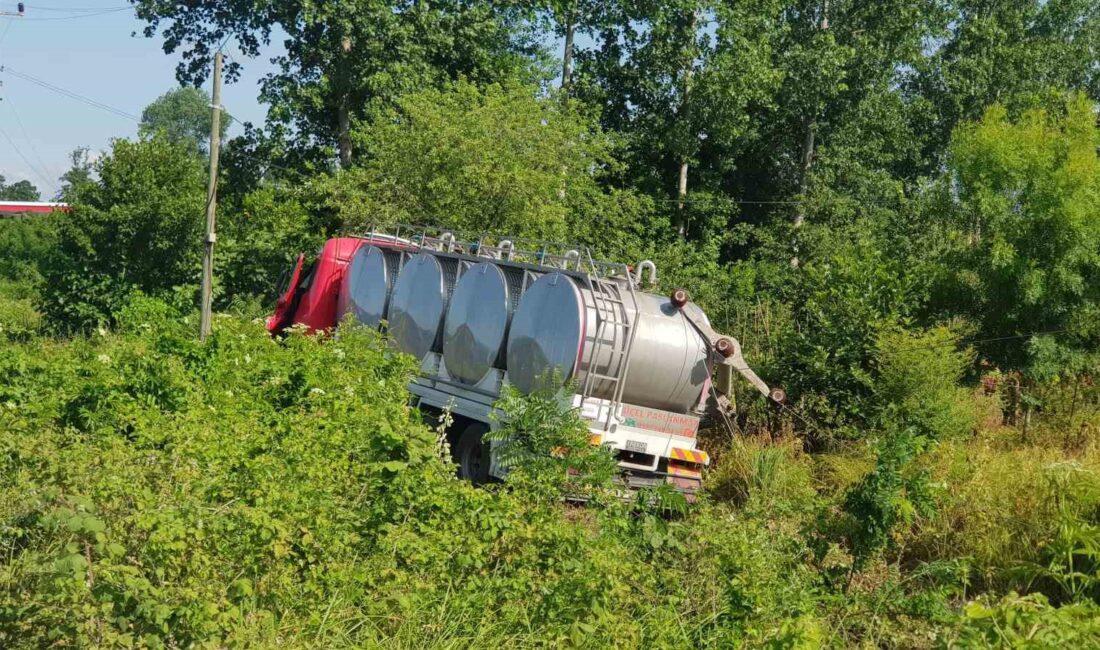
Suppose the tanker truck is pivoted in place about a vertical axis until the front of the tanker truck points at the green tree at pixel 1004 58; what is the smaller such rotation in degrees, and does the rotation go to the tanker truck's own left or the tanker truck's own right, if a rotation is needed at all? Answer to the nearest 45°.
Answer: approximately 90° to the tanker truck's own right

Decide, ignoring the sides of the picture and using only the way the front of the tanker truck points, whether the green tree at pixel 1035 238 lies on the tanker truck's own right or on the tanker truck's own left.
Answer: on the tanker truck's own right

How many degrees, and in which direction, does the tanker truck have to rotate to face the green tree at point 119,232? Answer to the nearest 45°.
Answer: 0° — it already faces it

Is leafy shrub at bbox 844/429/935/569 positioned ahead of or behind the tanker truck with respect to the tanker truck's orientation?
behind

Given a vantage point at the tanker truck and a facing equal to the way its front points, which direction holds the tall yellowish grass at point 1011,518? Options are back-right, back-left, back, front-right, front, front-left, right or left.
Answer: back

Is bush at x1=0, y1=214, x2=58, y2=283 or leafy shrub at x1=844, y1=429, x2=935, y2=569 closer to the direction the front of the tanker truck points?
the bush

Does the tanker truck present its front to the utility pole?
yes

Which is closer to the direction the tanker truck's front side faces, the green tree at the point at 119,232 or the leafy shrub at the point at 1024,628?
the green tree

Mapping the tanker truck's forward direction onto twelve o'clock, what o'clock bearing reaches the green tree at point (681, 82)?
The green tree is roughly at 2 o'clock from the tanker truck.

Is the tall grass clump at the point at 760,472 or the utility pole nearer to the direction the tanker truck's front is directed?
the utility pole

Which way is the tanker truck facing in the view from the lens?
facing away from the viewer and to the left of the viewer

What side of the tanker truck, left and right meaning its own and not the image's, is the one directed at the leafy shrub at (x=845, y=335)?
right

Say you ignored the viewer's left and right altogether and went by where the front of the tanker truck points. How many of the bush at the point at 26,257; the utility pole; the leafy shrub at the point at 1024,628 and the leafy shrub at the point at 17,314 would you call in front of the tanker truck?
3

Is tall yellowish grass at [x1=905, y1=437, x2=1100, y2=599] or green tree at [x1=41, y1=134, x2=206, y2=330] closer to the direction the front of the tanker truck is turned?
the green tree

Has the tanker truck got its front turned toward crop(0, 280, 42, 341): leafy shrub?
yes
